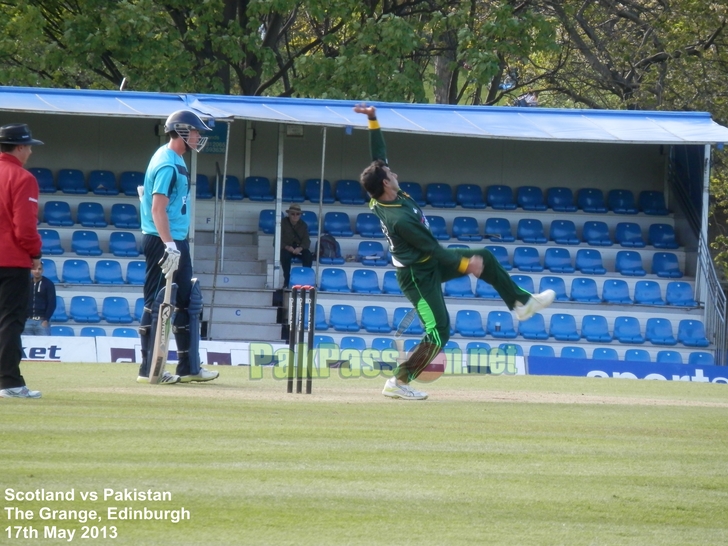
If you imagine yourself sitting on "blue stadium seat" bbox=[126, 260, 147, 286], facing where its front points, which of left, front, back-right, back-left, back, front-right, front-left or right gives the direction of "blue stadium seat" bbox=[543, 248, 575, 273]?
left

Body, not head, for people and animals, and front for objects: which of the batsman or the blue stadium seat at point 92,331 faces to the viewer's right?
the batsman

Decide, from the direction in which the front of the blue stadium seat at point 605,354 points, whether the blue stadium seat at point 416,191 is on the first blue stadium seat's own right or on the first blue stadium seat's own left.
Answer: on the first blue stadium seat's own right

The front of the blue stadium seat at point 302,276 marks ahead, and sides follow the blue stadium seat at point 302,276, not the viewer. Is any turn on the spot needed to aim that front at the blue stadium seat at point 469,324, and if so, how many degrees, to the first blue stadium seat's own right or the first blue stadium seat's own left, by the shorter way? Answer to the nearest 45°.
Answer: approximately 90° to the first blue stadium seat's own left

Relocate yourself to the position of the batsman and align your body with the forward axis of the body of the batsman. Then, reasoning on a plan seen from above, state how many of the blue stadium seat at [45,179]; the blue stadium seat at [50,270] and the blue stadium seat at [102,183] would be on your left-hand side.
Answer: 3

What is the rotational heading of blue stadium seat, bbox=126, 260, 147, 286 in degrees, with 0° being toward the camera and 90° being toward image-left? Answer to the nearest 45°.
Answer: approximately 0°

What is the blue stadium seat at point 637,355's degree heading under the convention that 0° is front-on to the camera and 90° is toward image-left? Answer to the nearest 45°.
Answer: approximately 0°

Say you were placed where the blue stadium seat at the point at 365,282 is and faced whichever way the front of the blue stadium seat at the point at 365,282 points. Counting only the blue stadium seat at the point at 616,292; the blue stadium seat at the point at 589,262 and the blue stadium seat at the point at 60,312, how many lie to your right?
1
